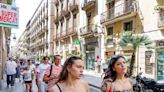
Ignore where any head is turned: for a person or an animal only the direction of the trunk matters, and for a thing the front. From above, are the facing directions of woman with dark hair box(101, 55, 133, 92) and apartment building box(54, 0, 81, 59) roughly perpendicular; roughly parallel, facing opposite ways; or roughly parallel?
roughly perpendicular

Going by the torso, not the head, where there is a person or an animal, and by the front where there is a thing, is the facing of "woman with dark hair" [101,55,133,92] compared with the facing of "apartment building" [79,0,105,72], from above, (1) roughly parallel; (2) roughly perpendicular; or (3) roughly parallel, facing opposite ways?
roughly perpendicular

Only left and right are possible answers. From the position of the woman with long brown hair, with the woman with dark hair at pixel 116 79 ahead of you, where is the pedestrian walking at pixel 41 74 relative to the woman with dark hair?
left

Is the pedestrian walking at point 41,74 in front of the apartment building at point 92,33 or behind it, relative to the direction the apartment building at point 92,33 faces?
in front

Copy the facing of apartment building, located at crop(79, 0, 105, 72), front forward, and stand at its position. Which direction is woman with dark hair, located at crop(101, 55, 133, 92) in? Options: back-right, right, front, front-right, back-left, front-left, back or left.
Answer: front-left

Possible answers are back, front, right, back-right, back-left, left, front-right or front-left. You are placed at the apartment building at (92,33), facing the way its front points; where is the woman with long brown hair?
front-left

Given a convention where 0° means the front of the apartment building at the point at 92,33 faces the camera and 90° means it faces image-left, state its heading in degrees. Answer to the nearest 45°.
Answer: approximately 45°

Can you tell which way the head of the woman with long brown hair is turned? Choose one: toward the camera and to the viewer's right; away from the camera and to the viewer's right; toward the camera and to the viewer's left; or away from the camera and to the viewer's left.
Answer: toward the camera and to the viewer's right
